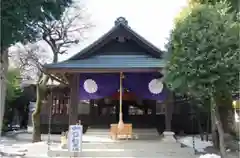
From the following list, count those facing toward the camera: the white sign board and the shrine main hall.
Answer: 2

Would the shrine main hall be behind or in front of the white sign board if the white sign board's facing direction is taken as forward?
behind

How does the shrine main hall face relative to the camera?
toward the camera

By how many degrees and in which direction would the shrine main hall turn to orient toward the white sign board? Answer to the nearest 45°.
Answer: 0° — it already faces it

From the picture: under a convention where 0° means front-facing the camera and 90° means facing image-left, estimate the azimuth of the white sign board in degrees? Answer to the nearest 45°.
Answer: approximately 0°

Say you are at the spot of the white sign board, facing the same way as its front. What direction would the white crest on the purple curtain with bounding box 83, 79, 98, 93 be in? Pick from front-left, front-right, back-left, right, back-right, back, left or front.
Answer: back

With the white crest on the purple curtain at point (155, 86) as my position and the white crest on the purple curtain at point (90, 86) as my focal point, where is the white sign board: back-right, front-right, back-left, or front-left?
front-left
